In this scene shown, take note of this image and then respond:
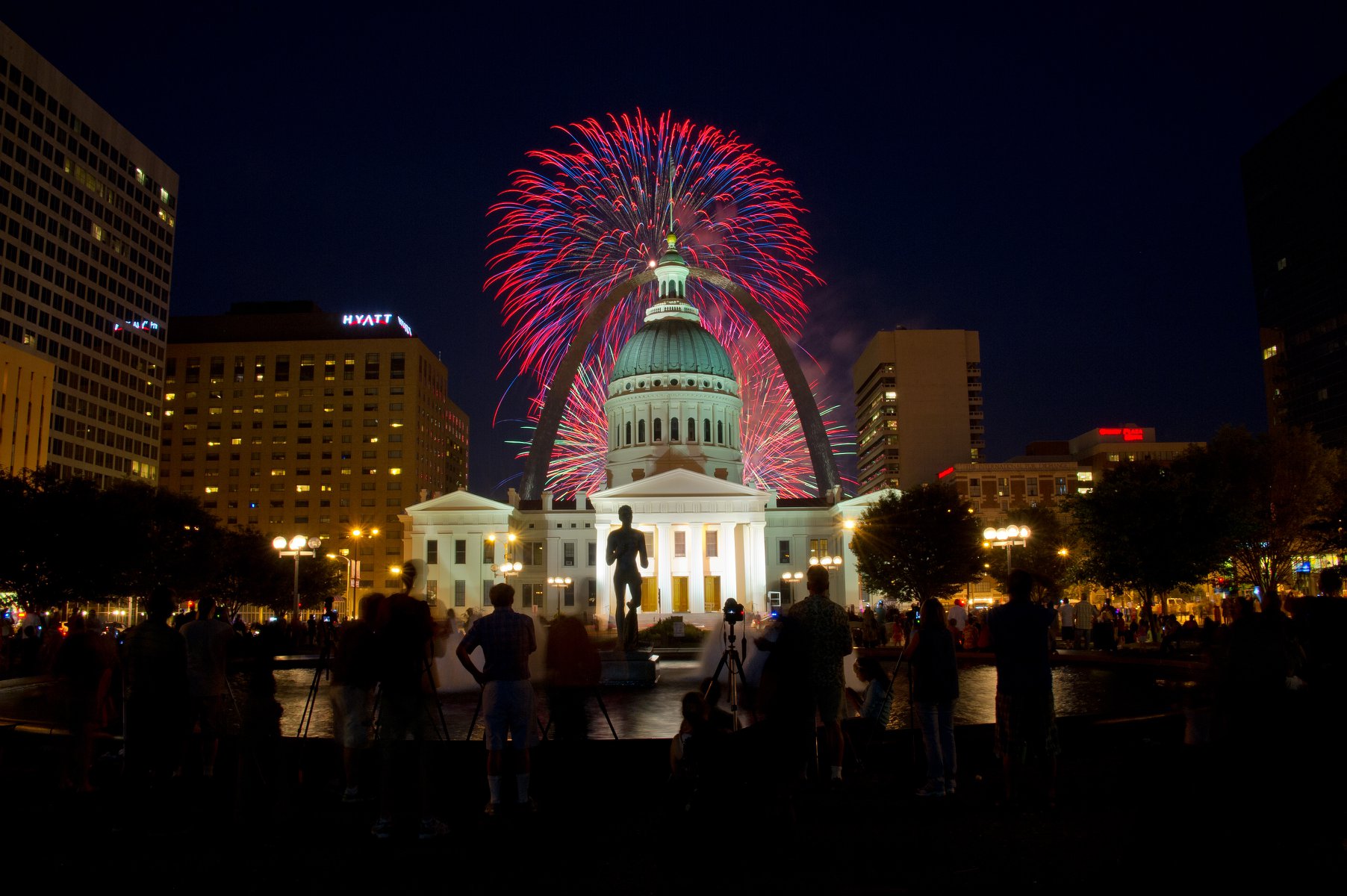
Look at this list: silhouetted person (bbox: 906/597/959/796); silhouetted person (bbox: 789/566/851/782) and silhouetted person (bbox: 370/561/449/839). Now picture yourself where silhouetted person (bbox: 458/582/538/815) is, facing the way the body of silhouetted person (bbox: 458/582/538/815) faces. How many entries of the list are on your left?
1

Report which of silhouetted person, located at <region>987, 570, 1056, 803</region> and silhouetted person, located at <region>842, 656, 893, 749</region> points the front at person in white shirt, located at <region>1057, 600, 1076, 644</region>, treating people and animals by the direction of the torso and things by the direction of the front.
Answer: silhouetted person, located at <region>987, 570, 1056, 803</region>

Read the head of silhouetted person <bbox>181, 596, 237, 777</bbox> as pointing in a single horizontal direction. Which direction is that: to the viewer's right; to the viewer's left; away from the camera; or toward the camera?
away from the camera

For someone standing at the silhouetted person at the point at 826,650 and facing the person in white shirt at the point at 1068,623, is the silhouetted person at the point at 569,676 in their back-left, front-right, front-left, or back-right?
back-left

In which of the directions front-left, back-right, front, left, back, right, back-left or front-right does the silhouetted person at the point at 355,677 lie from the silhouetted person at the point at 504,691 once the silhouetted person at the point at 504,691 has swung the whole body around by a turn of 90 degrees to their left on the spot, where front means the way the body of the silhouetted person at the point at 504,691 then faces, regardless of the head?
front

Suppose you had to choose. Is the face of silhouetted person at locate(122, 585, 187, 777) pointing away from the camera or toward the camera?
away from the camera

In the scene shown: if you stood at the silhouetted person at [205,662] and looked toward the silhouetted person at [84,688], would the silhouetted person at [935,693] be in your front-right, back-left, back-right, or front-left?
back-left

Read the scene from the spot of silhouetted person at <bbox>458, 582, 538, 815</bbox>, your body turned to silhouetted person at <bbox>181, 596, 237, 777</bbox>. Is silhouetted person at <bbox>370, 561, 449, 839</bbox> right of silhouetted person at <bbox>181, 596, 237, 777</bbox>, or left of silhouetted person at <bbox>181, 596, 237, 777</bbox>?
left

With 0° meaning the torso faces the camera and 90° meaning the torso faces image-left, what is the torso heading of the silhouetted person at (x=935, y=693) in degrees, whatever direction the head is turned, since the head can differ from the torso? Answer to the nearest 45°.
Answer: approximately 135°

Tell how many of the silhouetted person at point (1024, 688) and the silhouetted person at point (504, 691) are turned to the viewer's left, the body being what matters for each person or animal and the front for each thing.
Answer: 0

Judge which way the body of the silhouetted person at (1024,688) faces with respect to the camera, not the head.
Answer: away from the camera

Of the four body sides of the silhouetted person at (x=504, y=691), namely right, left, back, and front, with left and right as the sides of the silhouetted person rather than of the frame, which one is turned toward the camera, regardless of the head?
back

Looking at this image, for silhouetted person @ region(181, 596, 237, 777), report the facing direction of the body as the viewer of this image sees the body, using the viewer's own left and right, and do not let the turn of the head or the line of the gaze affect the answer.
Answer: facing away from the viewer

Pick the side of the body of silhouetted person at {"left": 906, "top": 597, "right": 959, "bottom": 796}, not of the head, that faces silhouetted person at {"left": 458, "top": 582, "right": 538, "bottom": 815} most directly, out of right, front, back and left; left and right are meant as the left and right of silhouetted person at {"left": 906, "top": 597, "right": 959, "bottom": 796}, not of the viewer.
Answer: left

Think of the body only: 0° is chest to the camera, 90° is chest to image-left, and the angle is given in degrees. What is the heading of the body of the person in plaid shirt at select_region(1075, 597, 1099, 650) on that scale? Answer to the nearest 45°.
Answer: approximately 180°

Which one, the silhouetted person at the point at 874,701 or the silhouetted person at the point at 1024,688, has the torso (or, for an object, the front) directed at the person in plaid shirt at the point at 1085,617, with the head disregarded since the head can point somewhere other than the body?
the silhouetted person at the point at 1024,688
